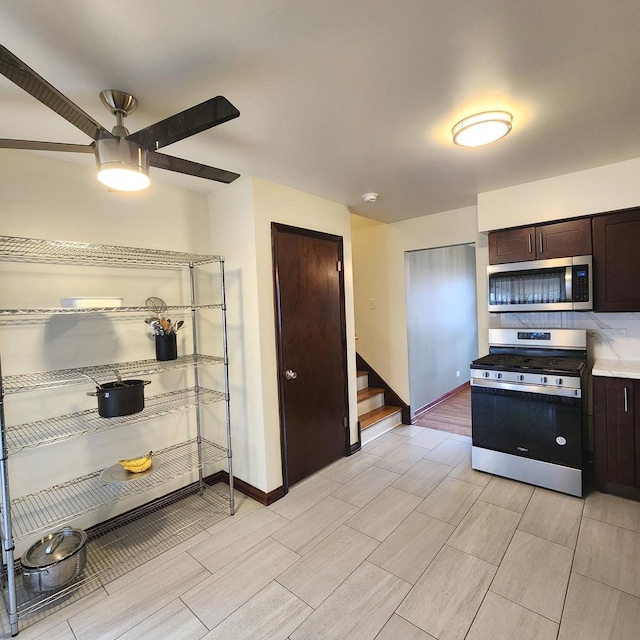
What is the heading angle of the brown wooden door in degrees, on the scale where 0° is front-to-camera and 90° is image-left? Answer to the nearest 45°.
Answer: approximately 315°

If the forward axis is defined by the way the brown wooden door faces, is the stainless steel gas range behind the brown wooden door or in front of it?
in front

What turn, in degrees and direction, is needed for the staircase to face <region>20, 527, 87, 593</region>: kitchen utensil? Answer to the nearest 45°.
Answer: approximately 90° to its right

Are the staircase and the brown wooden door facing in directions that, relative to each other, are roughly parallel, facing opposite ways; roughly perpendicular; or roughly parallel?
roughly parallel

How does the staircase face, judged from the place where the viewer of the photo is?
facing the viewer and to the right of the viewer

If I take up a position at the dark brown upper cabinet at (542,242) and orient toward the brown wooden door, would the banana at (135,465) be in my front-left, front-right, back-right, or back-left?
front-left

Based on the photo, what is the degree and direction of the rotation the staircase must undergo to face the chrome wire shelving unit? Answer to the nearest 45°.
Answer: approximately 90° to its right

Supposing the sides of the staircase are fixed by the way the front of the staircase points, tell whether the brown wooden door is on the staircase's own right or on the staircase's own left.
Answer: on the staircase's own right

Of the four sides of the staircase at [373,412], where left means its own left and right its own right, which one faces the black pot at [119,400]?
right

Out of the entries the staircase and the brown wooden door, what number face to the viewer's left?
0

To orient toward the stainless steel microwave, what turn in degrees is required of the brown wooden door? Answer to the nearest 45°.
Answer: approximately 45° to its left

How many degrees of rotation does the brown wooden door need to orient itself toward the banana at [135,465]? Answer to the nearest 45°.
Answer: approximately 90° to its right

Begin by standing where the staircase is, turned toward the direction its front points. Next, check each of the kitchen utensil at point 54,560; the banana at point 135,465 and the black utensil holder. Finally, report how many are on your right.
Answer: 3
